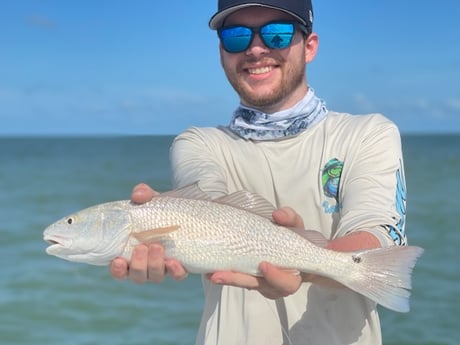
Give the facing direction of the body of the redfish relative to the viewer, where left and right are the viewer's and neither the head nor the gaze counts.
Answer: facing to the left of the viewer

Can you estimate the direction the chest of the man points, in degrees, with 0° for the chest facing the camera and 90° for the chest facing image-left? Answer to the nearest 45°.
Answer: approximately 0°
